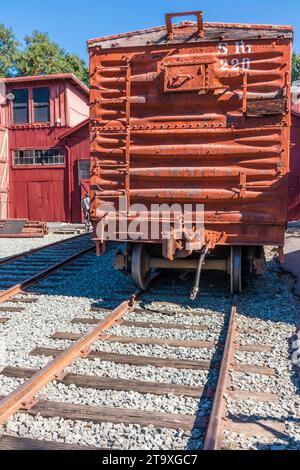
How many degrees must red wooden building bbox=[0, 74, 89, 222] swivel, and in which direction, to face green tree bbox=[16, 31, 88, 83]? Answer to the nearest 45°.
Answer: approximately 180°

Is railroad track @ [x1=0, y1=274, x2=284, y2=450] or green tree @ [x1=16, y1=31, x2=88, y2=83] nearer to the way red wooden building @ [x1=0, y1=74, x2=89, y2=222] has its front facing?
the railroad track

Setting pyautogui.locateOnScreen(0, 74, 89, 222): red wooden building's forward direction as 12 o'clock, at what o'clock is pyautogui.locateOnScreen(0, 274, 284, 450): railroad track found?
The railroad track is roughly at 12 o'clock from the red wooden building.

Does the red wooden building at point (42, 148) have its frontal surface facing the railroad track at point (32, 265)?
yes

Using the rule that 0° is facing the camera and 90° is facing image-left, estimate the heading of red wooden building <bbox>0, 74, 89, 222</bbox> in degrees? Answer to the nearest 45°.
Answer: approximately 0°

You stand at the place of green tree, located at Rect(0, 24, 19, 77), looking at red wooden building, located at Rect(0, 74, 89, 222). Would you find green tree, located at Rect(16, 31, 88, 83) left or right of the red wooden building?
left

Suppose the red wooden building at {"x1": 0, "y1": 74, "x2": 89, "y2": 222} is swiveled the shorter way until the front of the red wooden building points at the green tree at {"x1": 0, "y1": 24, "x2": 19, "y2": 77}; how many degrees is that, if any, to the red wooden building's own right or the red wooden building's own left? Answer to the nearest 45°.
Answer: approximately 180°

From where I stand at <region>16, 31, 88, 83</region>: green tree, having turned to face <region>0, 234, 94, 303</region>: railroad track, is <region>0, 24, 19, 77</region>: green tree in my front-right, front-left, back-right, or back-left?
back-right
